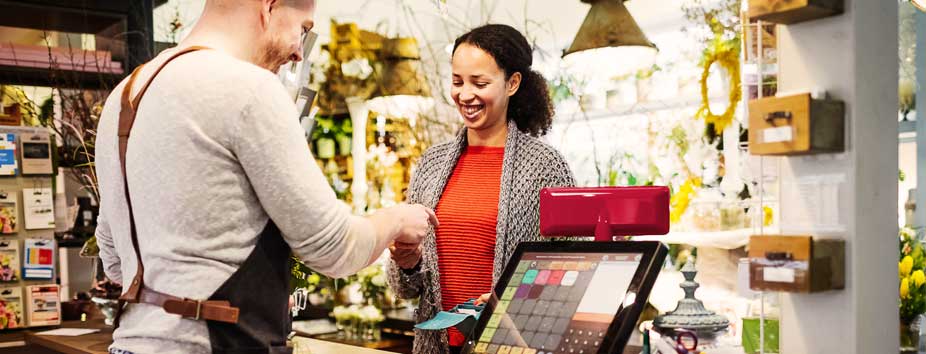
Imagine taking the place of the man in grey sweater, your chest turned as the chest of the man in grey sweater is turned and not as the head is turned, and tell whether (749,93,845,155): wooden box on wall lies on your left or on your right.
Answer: on your right

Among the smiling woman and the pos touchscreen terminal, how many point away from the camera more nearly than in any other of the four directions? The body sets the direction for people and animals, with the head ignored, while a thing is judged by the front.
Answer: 0

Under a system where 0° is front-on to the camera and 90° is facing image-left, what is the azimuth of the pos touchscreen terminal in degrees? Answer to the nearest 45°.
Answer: approximately 45°

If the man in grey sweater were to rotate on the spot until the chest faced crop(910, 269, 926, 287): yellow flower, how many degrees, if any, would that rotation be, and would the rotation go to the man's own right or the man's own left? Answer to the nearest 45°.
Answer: approximately 45° to the man's own right

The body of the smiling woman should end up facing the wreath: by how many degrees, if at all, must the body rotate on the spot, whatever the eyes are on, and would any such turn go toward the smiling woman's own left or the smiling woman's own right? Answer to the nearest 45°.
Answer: approximately 180°

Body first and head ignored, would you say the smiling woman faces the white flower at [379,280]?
no

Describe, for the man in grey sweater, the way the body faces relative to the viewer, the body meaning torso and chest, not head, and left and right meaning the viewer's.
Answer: facing away from the viewer and to the right of the viewer

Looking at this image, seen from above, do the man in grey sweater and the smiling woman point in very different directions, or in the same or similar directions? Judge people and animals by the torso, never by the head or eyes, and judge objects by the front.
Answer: very different directions

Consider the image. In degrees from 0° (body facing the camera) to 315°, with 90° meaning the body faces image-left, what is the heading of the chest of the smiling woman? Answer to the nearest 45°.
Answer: approximately 45°

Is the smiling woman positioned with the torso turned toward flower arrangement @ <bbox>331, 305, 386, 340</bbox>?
no

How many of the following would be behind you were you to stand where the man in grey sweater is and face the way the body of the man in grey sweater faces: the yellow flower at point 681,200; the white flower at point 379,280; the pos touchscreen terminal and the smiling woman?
0

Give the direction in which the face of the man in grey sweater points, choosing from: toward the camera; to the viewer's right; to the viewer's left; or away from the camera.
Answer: to the viewer's right

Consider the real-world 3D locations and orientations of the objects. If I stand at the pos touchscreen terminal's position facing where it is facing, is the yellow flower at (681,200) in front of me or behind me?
behind

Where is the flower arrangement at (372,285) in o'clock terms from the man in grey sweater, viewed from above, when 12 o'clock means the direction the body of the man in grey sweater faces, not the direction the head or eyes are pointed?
The flower arrangement is roughly at 11 o'clock from the man in grey sweater.

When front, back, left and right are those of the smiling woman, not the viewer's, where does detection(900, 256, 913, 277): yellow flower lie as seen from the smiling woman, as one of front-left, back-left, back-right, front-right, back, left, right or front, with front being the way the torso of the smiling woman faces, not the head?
back-left

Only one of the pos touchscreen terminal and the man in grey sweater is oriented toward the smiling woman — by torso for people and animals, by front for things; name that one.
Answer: the man in grey sweater

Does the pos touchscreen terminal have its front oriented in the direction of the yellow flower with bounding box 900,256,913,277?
no
